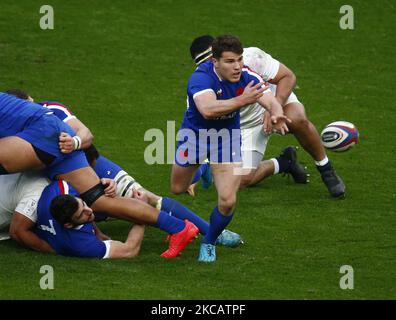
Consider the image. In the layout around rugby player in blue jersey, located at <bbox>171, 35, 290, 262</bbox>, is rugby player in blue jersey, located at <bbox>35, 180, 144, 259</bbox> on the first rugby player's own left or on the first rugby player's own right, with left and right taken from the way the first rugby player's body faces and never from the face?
on the first rugby player's own right

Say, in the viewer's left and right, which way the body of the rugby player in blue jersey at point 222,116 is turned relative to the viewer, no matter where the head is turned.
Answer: facing the viewer and to the right of the viewer

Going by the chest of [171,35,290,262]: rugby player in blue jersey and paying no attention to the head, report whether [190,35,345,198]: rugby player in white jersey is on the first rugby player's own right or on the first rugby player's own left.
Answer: on the first rugby player's own left

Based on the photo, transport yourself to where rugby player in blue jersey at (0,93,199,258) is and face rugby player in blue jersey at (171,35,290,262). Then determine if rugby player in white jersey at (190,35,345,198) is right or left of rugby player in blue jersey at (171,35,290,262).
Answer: left

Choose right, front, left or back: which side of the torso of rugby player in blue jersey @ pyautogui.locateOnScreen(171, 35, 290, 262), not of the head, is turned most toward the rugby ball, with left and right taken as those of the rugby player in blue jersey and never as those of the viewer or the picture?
left

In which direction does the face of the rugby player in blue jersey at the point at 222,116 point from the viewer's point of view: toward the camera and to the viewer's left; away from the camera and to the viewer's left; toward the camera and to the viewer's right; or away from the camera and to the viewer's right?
toward the camera and to the viewer's right
